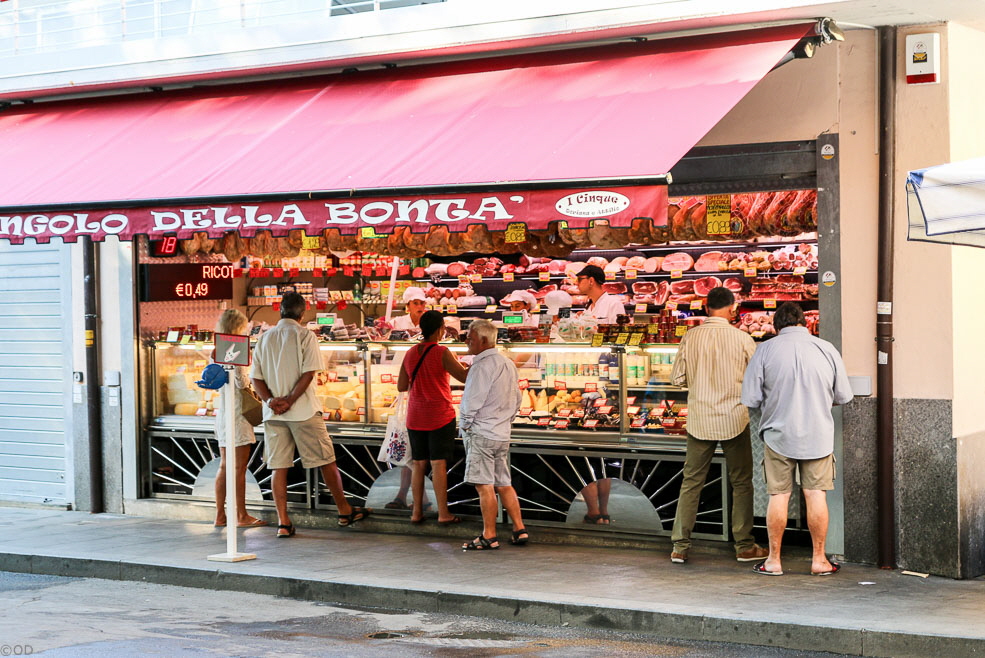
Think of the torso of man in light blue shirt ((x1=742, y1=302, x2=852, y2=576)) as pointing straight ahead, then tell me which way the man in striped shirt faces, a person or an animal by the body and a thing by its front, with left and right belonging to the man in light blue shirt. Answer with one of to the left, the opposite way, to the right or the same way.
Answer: the same way

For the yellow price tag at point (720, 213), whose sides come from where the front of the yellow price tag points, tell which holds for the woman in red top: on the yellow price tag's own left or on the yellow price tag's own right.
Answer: on the yellow price tag's own right

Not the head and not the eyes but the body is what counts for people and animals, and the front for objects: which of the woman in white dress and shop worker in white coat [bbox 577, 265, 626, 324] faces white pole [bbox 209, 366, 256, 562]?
the shop worker in white coat

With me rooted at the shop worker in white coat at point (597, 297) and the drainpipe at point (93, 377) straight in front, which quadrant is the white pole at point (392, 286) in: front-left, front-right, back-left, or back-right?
front-right

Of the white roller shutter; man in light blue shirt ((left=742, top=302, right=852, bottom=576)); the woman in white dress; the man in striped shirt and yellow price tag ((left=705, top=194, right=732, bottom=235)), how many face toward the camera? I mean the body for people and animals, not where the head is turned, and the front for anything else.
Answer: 2

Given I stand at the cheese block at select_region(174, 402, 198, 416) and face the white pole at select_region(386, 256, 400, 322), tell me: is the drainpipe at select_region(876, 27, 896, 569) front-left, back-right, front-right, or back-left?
front-right

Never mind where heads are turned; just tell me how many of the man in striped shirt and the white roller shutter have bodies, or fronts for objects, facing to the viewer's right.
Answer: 0

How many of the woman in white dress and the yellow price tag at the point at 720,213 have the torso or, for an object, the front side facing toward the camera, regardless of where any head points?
1

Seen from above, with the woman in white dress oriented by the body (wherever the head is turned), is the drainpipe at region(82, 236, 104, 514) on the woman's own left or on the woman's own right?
on the woman's own left

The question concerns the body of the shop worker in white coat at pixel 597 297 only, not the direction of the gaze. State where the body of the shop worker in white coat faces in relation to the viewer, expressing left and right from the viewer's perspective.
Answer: facing the viewer and to the left of the viewer

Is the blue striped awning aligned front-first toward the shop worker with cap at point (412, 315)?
no

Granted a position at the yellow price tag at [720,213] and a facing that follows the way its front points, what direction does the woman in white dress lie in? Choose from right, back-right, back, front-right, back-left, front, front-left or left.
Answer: right

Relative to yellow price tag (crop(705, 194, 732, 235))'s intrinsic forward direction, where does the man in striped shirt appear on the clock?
The man in striped shirt is roughly at 12 o'clock from the yellow price tag.

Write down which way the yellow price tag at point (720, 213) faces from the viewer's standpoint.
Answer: facing the viewer

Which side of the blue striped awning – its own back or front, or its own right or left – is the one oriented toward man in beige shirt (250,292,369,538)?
right

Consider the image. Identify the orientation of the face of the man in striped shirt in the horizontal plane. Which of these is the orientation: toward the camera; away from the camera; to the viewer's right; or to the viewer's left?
away from the camera
